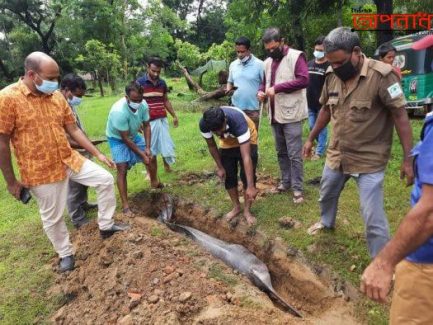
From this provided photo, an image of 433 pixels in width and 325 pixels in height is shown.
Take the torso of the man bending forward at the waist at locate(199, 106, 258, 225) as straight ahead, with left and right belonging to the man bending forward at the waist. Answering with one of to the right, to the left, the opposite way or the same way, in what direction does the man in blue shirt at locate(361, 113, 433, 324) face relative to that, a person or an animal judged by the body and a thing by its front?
to the right

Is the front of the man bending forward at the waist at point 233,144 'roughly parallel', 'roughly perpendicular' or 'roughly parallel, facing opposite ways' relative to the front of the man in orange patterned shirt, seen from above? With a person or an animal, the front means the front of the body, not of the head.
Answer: roughly perpendicular

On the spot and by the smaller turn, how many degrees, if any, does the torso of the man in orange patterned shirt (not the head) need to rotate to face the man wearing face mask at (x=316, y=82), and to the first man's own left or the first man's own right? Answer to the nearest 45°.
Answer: approximately 45° to the first man's own left

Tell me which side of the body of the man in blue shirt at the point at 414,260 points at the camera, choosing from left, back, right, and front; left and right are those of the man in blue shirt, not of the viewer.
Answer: left

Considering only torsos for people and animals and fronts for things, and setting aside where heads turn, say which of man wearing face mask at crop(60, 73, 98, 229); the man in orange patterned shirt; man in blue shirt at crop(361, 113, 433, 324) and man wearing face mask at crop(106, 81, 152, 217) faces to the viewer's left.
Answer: the man in blue shirt

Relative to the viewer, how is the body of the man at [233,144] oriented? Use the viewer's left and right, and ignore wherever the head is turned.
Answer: facing the viewer and to the left of the viewer

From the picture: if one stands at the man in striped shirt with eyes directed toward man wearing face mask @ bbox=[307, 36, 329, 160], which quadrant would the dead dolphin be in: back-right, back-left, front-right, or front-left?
front-right

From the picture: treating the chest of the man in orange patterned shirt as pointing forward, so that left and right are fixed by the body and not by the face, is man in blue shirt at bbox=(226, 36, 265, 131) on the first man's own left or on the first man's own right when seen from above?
on the first man's own left

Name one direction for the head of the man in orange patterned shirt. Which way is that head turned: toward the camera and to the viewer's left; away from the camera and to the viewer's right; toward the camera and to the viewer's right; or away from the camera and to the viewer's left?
toward the camera and to the viewer's right

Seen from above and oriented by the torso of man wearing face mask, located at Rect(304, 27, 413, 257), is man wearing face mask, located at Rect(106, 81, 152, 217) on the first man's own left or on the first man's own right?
on the first man's own right

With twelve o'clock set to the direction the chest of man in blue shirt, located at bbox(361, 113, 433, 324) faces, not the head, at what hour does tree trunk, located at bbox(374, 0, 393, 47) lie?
The tree trunk is roughly at 3 o'clock from the man in blue shirt.

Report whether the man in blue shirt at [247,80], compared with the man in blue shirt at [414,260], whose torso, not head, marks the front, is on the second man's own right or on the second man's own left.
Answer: on the second man's own right

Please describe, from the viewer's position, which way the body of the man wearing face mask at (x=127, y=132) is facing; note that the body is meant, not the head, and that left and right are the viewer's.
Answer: facing the viewer and to the right of the viewer

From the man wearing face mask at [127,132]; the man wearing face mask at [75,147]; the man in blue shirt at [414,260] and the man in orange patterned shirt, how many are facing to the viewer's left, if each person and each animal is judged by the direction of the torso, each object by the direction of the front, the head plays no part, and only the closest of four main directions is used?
1

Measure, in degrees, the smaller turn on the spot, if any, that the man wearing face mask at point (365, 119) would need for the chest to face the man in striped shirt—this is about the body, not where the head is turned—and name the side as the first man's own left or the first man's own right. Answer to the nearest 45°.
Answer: approximately 90° to the first man's own right
